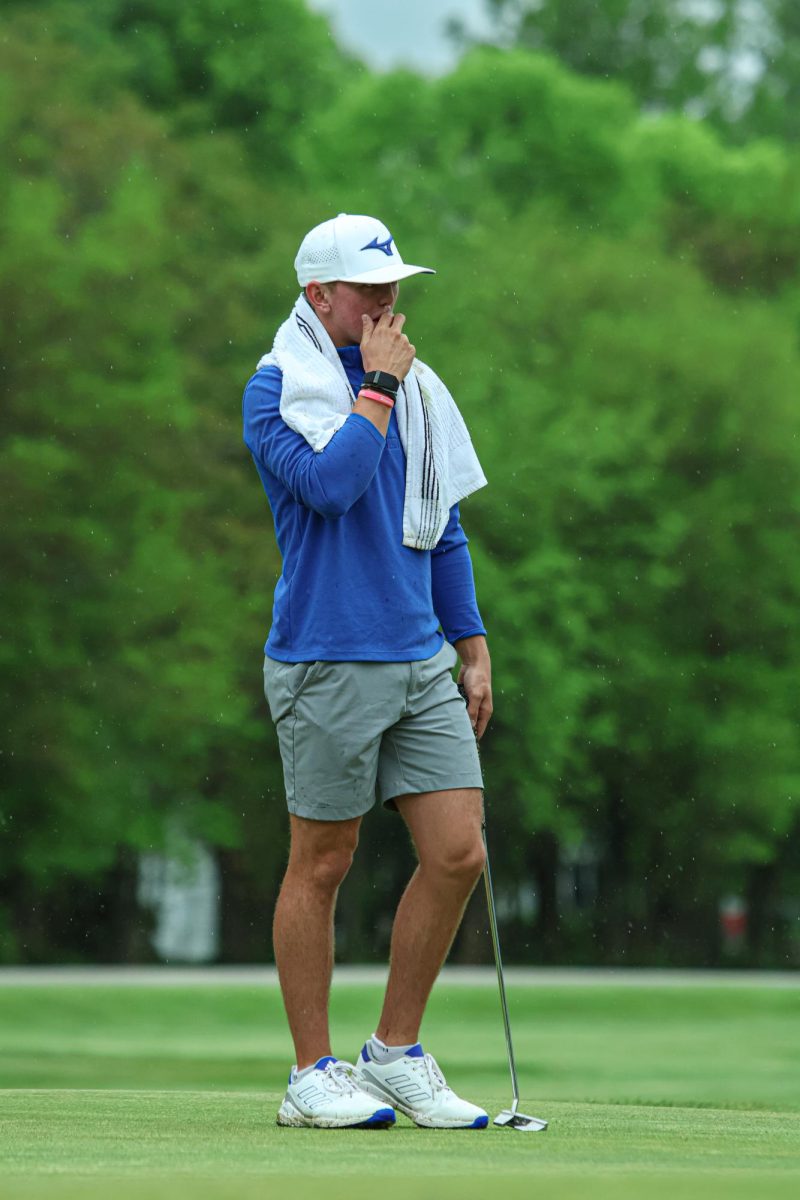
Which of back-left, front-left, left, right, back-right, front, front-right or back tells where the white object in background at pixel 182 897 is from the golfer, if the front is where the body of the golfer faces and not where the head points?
back-left

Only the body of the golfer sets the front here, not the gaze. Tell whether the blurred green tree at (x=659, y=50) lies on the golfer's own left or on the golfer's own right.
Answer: on the golfer's own left

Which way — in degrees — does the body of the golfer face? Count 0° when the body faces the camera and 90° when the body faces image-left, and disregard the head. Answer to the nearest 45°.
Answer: approximately 315°
